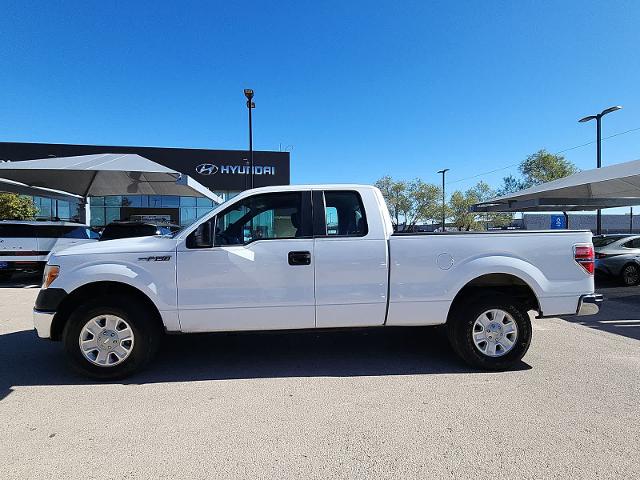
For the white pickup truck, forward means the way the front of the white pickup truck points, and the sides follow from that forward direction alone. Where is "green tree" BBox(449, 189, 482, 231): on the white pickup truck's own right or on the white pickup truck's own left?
on the white pickup truck's own right

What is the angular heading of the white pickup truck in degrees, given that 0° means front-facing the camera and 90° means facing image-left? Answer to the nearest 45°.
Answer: approximately 90°

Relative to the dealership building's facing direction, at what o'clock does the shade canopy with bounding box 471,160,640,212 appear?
The shade canopy is roughly at 11 o'clock from the dealership building.

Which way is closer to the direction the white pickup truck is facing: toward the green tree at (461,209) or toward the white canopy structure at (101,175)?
the white canopy structure

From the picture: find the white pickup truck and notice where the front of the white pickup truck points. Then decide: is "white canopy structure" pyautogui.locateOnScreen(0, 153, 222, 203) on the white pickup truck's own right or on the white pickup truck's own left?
on the white pickup truck's own right

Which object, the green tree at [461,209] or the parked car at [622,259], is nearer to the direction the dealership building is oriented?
the parked car

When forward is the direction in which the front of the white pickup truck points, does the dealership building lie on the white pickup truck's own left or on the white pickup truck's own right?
on the white pickup truck's own right

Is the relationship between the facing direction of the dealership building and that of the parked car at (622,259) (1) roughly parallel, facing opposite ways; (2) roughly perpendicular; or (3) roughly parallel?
roughly perpendicular

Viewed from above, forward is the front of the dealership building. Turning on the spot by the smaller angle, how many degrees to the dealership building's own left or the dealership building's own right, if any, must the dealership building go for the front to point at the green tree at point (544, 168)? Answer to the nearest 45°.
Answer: approximately 45° to the dealership building's own left
